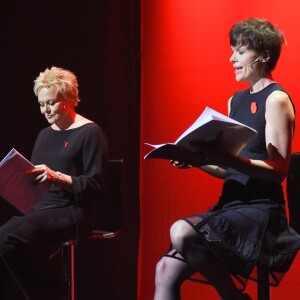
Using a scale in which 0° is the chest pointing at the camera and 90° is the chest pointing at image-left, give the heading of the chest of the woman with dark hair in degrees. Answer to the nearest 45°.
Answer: approximately 45°

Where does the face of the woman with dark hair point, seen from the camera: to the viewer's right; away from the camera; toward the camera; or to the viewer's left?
to the viewer's left
